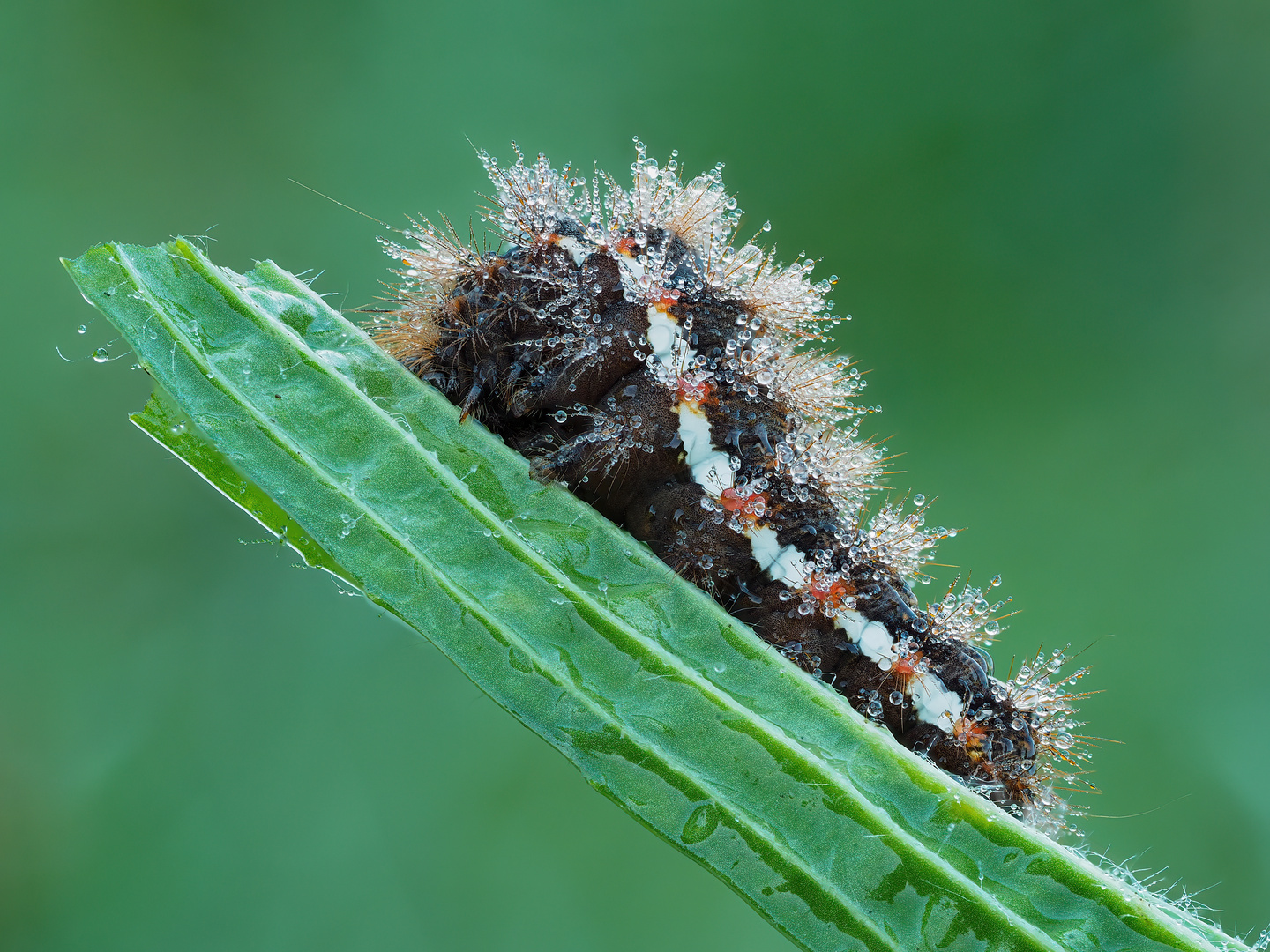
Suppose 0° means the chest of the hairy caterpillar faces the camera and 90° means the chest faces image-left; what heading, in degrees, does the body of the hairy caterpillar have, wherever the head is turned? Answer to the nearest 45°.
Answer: approximately 90°
